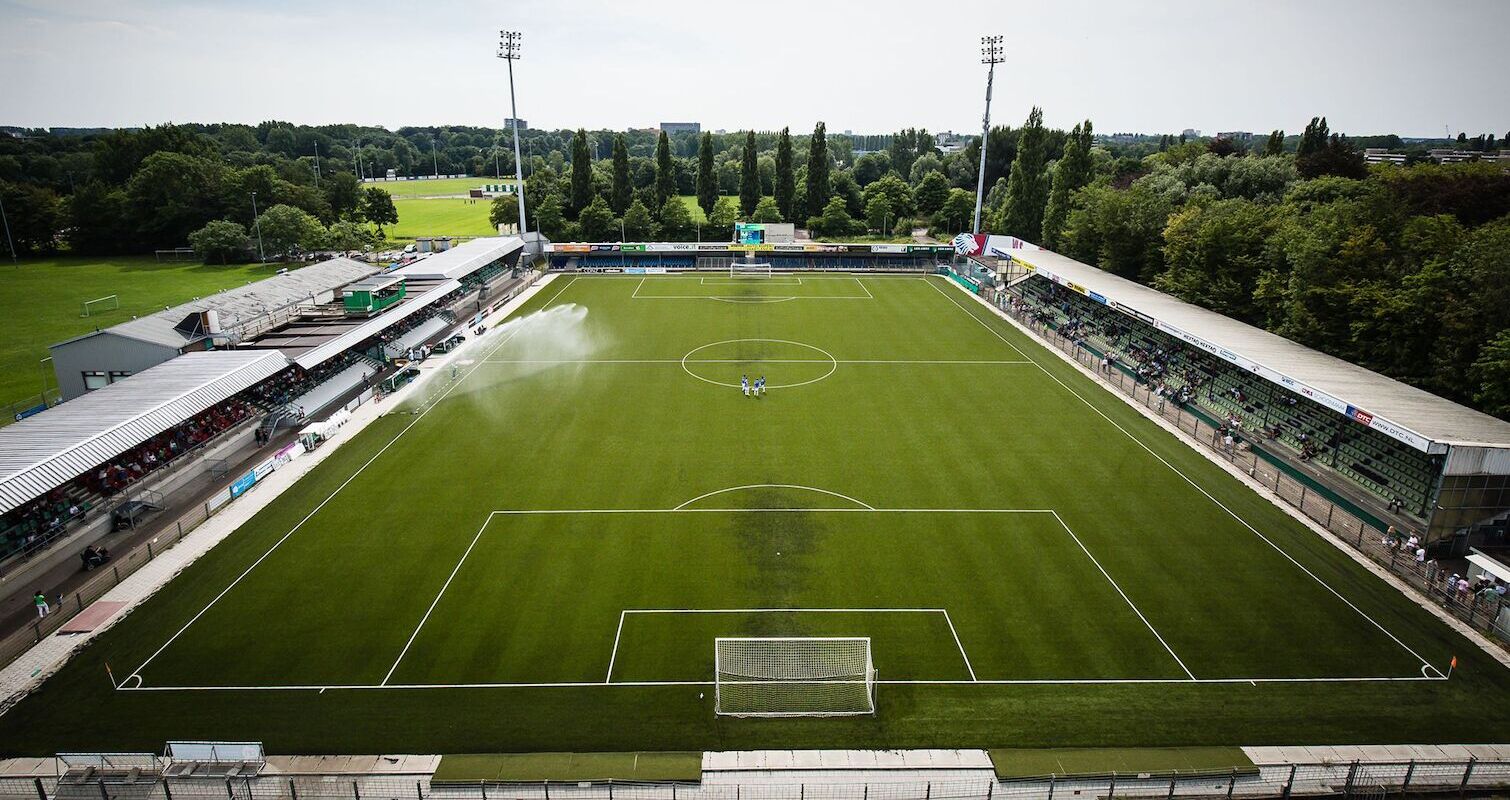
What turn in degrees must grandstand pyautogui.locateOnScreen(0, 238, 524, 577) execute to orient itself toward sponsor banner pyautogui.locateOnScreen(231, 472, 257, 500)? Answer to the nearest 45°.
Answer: approximately 45° to its right

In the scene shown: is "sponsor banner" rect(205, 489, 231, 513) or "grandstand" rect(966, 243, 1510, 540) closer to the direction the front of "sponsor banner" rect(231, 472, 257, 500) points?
the grandstand

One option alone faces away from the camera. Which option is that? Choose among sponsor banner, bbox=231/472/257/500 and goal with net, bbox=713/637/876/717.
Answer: the goal with net

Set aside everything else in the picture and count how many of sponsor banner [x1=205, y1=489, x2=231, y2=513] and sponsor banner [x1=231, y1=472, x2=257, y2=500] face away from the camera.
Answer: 0

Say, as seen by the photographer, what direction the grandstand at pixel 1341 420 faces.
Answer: facing the viewer and to the left of the viewer

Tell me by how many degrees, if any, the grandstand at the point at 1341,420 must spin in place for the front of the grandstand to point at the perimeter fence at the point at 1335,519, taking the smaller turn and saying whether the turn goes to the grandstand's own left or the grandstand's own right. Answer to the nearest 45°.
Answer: approximately 45° to the grandstand's own left

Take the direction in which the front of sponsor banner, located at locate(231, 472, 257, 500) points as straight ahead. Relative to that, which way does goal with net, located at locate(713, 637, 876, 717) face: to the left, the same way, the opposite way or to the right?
to the left

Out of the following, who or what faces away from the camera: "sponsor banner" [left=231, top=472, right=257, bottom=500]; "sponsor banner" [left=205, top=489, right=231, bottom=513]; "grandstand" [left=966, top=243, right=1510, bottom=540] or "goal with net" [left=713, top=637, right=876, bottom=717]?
the goal with net

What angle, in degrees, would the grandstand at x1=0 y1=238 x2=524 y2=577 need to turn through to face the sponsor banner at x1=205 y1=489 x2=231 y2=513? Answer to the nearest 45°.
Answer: approximately 45° to its right

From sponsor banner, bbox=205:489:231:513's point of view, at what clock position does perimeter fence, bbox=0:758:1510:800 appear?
The perimeter fence is roughly at 1 o'clock from the sponsor banner.

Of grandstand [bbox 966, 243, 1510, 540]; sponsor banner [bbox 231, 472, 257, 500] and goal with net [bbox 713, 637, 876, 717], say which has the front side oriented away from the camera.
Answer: the goal with net

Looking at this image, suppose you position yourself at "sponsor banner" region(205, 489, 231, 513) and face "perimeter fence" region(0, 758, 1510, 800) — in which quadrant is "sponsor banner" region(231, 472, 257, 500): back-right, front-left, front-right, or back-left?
back-left

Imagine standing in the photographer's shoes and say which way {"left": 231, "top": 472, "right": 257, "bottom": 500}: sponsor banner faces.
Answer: facing the viewer and to the right of the viewer

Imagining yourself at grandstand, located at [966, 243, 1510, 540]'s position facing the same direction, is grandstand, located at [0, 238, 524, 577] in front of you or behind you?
in front

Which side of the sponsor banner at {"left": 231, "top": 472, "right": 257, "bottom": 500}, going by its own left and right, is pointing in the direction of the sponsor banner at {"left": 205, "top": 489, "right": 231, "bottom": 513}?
right

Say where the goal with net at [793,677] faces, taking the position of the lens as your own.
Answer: facing away from the viewer

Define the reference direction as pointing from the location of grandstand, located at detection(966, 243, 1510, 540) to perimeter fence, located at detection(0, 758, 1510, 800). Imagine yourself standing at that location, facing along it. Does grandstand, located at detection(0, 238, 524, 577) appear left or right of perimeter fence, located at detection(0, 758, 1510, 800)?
right

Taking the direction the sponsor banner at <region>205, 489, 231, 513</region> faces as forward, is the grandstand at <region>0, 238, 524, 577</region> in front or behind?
behind
